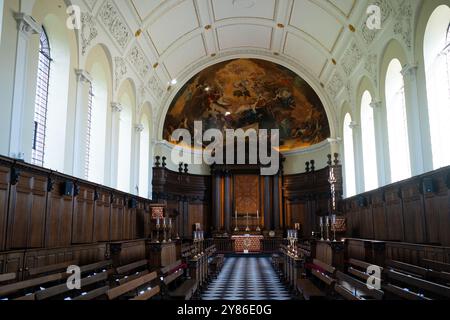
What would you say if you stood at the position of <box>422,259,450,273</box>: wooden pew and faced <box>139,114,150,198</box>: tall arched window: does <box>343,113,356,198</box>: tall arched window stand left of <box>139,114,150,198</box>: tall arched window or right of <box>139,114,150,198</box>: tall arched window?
right

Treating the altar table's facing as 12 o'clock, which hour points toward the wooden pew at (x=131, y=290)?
The wooden pew is roughly at 12 o'clock from the altar table.

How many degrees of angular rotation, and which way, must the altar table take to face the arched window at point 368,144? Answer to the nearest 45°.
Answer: approximately 45° to its left

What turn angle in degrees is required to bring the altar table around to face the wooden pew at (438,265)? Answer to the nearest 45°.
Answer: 0° — it already faces it

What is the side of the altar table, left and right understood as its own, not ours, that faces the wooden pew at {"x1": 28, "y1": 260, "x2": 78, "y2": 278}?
front

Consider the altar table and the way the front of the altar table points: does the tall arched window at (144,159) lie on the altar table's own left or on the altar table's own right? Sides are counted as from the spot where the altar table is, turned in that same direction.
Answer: on the altar table's own right

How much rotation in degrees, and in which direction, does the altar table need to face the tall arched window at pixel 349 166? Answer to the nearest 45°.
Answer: approximately 90° to its left

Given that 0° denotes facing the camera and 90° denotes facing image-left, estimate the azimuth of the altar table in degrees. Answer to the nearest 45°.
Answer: approximately 0°

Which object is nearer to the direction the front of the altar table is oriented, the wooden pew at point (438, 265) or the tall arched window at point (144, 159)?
the wooden pew

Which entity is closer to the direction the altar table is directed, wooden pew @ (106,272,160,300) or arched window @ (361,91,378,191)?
the wooden pew

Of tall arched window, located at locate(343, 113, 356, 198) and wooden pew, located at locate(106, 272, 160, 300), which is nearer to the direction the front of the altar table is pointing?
the wooden pew

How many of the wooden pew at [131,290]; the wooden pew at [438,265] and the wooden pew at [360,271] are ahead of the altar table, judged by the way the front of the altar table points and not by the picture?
3
